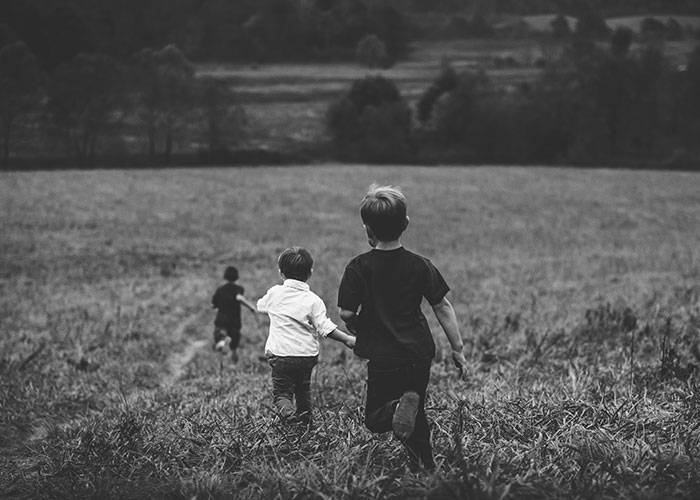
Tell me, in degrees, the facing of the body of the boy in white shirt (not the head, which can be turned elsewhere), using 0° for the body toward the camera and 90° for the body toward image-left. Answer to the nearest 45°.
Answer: approximately 180°

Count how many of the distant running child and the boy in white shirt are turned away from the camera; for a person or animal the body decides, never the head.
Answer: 2

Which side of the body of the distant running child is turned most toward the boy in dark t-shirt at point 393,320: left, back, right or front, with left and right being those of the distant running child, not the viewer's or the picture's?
back

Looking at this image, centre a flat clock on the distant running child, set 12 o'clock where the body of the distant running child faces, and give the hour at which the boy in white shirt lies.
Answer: The boy in white shirt is roughly at 6 o'clock from the distant running child.

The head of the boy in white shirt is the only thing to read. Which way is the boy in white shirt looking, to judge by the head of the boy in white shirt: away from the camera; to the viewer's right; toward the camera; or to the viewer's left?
away from the camera

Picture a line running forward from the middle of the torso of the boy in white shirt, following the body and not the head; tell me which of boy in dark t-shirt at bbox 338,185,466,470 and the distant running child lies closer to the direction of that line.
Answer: the distant running child

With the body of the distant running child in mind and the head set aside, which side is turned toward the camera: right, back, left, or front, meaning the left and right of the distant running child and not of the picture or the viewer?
back

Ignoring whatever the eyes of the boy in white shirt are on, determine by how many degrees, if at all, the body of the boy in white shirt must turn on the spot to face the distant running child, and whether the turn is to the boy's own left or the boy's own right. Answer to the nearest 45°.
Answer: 0° — they already face them

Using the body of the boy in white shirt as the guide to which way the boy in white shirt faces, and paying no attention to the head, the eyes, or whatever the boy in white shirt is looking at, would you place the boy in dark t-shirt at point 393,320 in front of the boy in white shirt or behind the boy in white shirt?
behind
